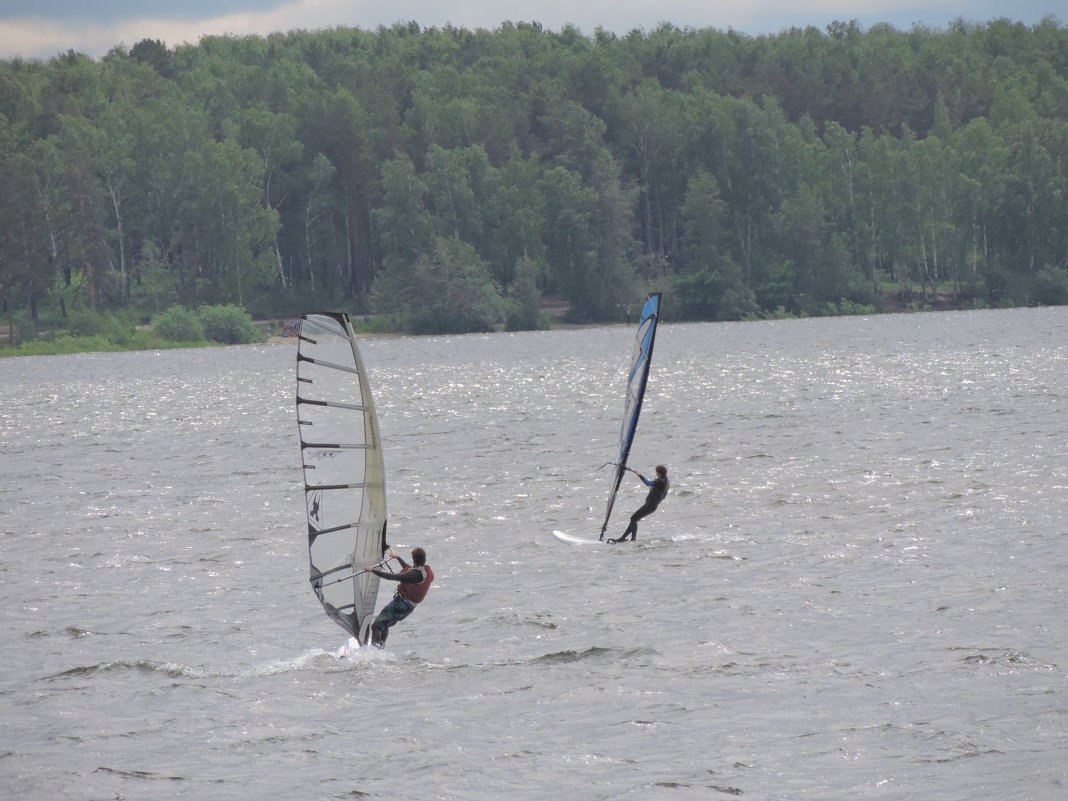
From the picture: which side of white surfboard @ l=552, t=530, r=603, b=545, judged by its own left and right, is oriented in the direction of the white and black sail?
left

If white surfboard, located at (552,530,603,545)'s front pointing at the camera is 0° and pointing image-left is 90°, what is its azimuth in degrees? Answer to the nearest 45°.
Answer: approximately 90°

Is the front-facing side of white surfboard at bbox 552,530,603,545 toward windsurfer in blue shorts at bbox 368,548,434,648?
no

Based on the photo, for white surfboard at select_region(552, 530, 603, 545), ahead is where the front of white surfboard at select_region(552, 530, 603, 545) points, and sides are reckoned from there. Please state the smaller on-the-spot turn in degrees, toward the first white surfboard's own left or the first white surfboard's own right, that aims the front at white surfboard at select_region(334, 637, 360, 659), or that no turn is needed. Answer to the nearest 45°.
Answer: approximately 90° to the first white surfboard's own left
